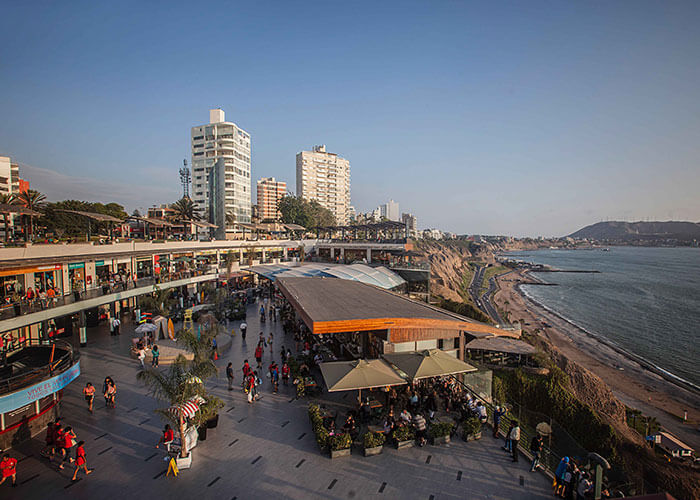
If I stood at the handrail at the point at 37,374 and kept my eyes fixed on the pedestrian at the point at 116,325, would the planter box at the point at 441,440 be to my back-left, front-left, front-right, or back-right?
back-right

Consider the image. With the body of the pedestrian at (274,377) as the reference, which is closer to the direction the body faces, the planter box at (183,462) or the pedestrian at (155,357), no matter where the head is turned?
the pedestrian

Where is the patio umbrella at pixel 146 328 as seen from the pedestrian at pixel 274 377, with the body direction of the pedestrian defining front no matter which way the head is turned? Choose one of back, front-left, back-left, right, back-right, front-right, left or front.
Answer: front-left

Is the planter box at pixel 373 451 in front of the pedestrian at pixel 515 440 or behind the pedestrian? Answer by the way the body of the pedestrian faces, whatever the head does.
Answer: behind

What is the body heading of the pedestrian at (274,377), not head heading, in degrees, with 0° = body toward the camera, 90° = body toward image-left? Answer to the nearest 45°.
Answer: approximately 180°

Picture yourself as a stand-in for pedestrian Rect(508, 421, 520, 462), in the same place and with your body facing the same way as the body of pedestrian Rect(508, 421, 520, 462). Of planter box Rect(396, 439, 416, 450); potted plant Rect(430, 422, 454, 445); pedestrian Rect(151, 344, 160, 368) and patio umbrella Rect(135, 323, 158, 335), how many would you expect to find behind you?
4

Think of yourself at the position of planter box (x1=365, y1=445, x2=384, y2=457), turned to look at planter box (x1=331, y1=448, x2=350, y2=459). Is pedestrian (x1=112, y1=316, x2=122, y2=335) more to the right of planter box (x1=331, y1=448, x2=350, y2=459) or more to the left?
right

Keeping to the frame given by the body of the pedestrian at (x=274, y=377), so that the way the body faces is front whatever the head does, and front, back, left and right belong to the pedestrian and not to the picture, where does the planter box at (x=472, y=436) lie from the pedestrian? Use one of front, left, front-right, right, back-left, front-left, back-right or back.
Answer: back-right

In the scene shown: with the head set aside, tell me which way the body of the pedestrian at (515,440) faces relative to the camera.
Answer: to the viewer's right

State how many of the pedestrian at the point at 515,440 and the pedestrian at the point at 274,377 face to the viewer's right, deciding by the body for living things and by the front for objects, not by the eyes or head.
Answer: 1

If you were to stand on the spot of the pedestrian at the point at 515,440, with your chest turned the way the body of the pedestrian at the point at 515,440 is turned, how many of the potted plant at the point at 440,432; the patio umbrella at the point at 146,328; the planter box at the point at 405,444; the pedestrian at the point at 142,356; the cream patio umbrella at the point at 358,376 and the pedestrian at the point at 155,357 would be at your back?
6

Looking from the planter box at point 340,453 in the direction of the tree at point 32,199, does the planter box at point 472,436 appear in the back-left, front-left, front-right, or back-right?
back-right

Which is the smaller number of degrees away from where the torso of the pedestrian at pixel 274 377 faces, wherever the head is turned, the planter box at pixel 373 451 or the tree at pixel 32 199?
the tree
